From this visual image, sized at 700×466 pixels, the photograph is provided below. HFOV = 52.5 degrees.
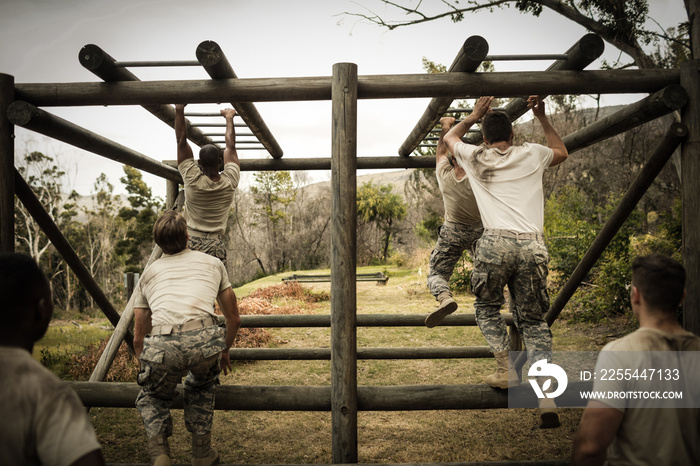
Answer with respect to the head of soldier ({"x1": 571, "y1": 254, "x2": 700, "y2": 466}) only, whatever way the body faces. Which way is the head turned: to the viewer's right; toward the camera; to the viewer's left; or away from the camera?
away from the camera

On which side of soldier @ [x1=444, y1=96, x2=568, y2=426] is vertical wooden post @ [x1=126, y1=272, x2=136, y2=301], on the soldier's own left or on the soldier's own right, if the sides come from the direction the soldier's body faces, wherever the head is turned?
on the soldier's own left

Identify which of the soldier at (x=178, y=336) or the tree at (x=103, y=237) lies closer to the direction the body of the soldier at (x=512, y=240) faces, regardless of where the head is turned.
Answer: the tree

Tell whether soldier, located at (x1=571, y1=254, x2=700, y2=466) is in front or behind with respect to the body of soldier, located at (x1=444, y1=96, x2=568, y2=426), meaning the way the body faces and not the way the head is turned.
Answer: behind

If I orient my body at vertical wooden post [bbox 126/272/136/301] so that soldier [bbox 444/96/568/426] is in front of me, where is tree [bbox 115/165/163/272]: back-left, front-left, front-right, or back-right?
back-left

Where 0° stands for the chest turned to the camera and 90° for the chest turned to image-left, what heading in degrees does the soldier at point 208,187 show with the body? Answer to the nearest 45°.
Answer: approximately 180°

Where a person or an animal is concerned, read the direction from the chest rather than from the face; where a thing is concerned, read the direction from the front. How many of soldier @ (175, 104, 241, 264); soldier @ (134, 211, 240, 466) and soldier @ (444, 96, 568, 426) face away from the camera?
3

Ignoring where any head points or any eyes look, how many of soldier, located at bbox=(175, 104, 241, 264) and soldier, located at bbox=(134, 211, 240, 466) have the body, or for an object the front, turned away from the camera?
2

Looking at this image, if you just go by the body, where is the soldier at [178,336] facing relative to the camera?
away from the camera

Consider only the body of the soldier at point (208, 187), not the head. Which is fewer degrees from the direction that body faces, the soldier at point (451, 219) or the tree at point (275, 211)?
the tree

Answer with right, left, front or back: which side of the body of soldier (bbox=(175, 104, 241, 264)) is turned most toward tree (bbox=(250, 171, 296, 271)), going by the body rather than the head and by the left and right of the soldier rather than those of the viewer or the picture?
front

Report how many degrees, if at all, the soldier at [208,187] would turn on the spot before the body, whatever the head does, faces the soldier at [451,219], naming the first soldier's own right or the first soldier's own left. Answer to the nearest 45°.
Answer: approximately 90° to the first soldier's own right

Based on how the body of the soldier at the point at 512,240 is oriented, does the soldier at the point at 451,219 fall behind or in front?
in front

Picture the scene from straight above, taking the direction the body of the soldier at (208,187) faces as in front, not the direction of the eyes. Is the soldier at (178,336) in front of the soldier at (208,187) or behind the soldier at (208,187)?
behind

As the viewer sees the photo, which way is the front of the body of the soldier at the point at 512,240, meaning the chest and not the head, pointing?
away from the camera

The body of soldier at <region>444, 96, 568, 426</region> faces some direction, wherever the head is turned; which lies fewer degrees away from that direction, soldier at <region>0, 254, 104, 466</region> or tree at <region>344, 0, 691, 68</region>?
the tree
